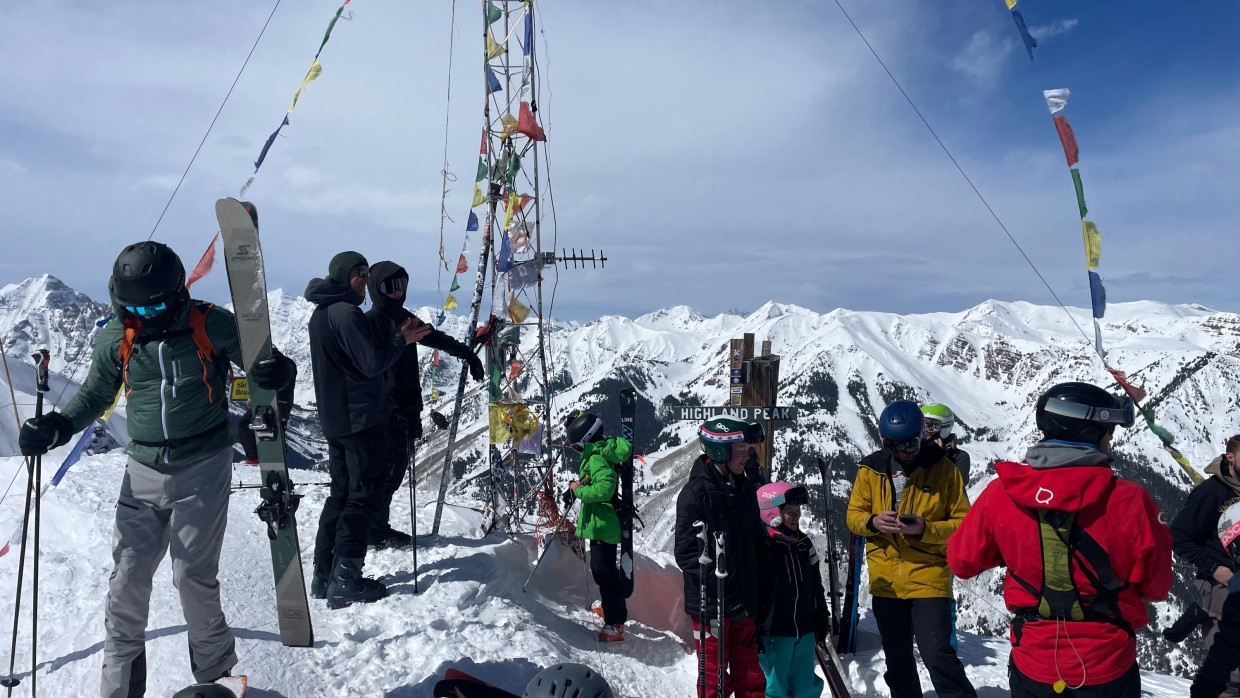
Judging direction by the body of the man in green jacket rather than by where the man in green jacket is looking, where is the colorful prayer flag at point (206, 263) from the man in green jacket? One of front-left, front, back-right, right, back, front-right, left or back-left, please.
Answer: back

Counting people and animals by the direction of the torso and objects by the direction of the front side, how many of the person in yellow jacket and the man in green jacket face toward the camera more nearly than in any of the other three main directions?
2

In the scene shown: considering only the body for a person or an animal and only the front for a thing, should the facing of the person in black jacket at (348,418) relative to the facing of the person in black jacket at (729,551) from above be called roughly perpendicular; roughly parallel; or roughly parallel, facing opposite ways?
roughly perpendicular

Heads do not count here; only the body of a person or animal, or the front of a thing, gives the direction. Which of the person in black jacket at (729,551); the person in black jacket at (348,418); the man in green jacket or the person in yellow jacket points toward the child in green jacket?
the person in black jacket at (348,418)

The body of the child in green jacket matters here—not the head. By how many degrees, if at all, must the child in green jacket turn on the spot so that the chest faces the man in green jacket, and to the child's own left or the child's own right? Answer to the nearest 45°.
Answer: approximately 45° to the child's own left

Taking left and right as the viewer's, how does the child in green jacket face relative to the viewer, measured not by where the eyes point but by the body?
facing to the left of the viewer

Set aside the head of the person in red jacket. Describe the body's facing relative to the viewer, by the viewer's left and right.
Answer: facing away from the viewer

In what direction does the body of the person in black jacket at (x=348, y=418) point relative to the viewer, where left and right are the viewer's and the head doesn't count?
facing to the right of the viewer

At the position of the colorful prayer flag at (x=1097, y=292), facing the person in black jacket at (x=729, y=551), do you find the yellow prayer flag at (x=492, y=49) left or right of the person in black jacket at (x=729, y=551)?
right

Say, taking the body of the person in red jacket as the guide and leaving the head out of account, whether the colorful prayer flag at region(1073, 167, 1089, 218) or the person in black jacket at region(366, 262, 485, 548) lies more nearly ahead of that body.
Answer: the colorful prayer flag
